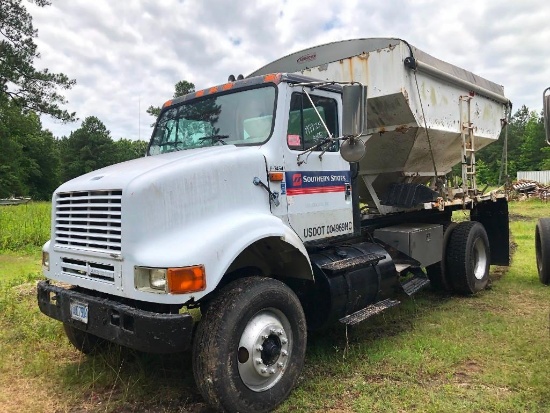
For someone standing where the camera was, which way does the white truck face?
facing the viewer and to the left of the viewer
